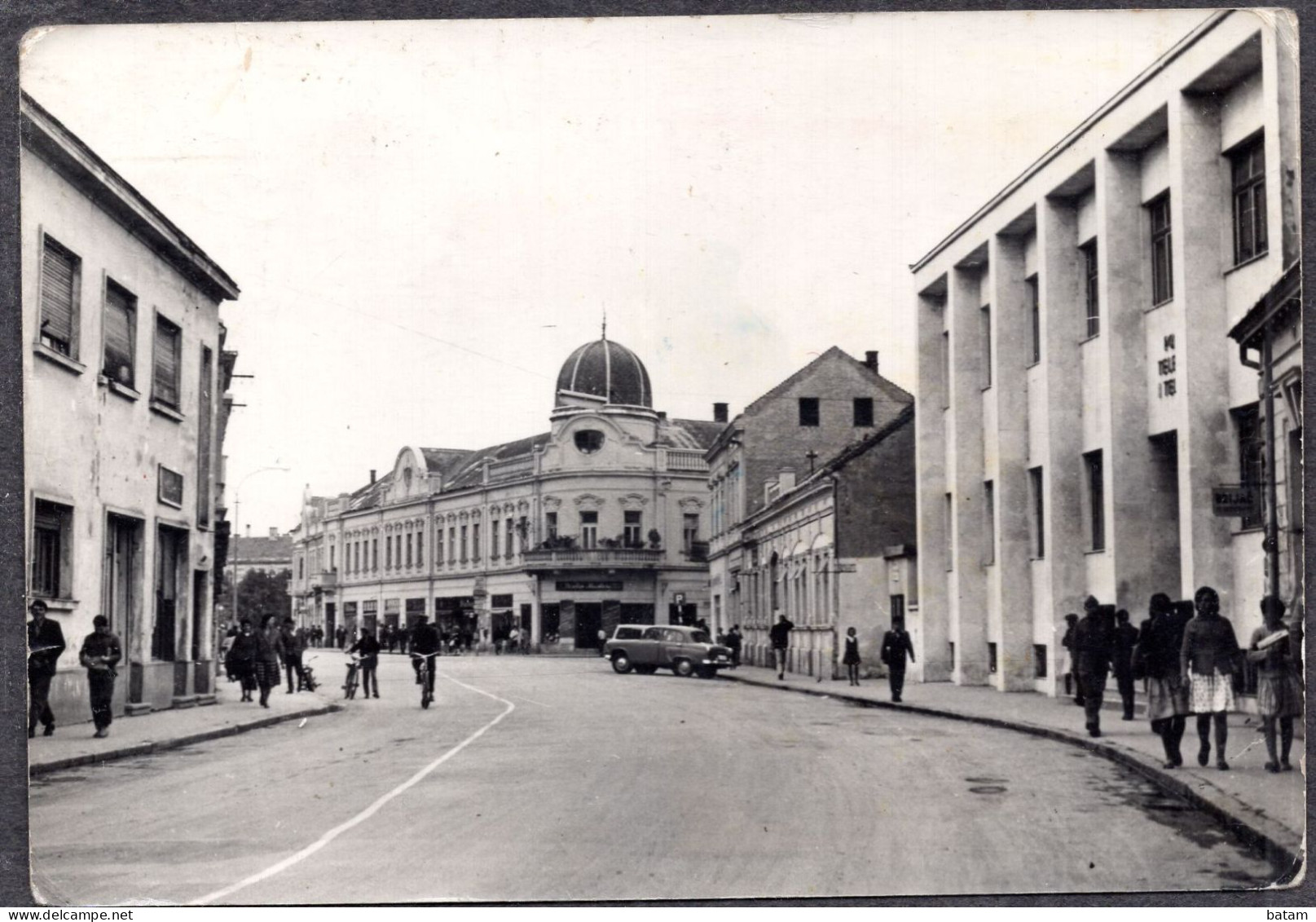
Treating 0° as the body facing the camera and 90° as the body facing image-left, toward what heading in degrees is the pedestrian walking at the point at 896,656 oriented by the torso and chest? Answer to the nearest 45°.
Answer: approximately 0°

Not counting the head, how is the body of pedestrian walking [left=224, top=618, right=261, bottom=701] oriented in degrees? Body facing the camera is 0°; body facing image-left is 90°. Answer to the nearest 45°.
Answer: approximately 0°

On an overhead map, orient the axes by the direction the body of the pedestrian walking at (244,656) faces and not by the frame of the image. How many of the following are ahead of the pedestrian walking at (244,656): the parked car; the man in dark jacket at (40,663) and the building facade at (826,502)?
1

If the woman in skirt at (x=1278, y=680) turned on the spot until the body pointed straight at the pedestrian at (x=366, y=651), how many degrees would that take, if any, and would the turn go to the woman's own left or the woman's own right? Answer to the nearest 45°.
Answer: approximately 135° to the woman's own right

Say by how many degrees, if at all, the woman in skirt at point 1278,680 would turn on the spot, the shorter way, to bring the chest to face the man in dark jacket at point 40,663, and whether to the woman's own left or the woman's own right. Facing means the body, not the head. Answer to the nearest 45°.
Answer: approximately 90° to the woman's own right
